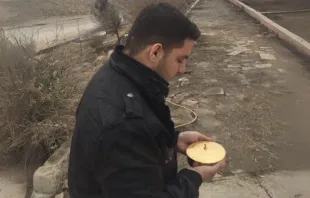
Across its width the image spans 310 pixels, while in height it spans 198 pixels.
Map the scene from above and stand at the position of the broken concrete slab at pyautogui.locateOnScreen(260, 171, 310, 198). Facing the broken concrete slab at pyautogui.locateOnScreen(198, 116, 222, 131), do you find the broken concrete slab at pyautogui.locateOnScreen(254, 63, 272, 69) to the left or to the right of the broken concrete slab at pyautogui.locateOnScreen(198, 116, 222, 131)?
right

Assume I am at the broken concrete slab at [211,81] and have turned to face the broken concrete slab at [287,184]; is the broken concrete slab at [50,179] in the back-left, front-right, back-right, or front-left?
front-right

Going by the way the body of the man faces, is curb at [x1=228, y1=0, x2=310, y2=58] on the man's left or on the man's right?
on the man's left

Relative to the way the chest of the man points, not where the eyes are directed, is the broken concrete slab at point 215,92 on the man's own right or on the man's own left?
on the man's own left

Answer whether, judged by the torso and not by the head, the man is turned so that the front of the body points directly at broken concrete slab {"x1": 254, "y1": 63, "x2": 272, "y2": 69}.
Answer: no

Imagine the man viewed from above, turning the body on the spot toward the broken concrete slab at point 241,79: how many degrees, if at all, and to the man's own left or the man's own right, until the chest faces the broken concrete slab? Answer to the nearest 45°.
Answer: approximately 90° to the man's own left

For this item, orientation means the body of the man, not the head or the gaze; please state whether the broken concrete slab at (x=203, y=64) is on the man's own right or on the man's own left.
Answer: on the man's own left

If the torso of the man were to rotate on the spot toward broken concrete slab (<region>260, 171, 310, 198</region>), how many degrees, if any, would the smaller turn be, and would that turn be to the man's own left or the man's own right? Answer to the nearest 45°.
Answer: approximately 45° to the man's own left

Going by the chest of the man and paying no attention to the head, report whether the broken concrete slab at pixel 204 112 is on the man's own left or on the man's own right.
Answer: on the man's own left

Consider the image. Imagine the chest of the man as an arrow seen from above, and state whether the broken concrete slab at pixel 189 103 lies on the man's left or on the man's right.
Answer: on the man's left

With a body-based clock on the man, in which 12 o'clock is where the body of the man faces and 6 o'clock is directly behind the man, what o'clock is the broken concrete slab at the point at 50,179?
The broken concrete slab is roughly at 8 o'clock from the man.

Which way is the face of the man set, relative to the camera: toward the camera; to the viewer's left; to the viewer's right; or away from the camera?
to the viewer's right

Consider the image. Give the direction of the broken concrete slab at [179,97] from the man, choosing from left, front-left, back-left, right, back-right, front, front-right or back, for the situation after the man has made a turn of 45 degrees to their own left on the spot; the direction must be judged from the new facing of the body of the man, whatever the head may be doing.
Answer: front-left

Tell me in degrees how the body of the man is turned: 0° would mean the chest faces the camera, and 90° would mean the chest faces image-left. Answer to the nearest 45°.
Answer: approximately 270°
